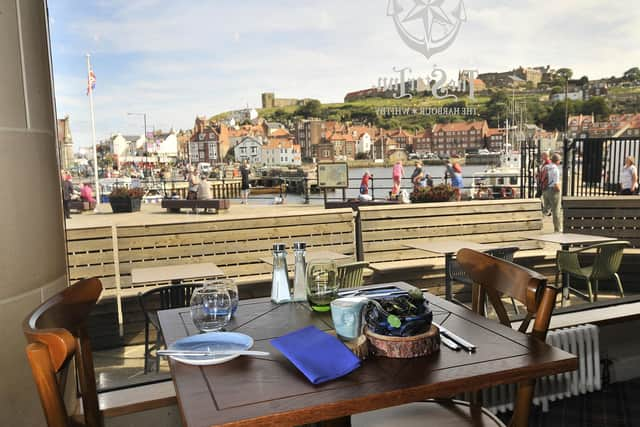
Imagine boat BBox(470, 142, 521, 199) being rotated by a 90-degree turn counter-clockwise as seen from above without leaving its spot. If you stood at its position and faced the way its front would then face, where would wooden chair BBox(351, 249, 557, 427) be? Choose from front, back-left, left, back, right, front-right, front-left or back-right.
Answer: front

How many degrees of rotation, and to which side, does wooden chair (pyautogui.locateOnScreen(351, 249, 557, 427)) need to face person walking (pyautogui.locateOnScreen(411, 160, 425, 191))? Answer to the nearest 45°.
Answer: approximately 135° to its right

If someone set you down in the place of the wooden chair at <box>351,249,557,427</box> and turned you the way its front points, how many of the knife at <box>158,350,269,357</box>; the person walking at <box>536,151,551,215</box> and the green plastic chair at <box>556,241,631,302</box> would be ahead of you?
1

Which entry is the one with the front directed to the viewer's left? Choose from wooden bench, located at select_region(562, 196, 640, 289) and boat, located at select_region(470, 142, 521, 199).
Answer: the boat

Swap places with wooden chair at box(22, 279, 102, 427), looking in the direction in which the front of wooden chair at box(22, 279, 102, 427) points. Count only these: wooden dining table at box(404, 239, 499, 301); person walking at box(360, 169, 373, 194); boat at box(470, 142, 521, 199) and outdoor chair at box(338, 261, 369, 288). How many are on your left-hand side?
4

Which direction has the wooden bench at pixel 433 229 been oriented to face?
toward the camera

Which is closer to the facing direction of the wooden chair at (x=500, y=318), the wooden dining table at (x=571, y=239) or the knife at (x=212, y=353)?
the knife

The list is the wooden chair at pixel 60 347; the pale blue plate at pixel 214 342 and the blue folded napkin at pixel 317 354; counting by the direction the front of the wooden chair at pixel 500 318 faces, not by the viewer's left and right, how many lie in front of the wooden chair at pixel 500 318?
3

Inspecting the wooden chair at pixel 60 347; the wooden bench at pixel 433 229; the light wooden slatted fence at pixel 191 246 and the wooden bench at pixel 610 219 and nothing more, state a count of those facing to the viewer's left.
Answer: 0
